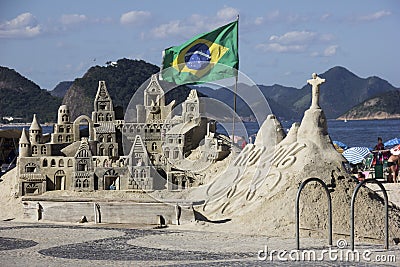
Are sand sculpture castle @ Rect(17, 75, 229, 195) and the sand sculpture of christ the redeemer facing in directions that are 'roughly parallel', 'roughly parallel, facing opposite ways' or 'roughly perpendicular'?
roughly parallel

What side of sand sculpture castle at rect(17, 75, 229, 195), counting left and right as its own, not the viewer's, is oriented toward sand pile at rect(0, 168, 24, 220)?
right

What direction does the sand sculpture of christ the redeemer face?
toward the camera

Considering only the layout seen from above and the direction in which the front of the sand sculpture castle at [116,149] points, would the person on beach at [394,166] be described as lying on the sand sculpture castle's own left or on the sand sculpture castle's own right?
on the sand sculpture castle's own left

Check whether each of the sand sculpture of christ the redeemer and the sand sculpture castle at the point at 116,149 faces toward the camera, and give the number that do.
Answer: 2

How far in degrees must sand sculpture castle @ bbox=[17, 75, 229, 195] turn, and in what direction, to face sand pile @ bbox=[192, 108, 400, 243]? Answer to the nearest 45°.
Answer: approximately 45° to its left

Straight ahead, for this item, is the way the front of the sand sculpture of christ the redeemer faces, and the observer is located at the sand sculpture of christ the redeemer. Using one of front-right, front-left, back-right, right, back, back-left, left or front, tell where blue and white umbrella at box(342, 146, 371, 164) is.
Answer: back
